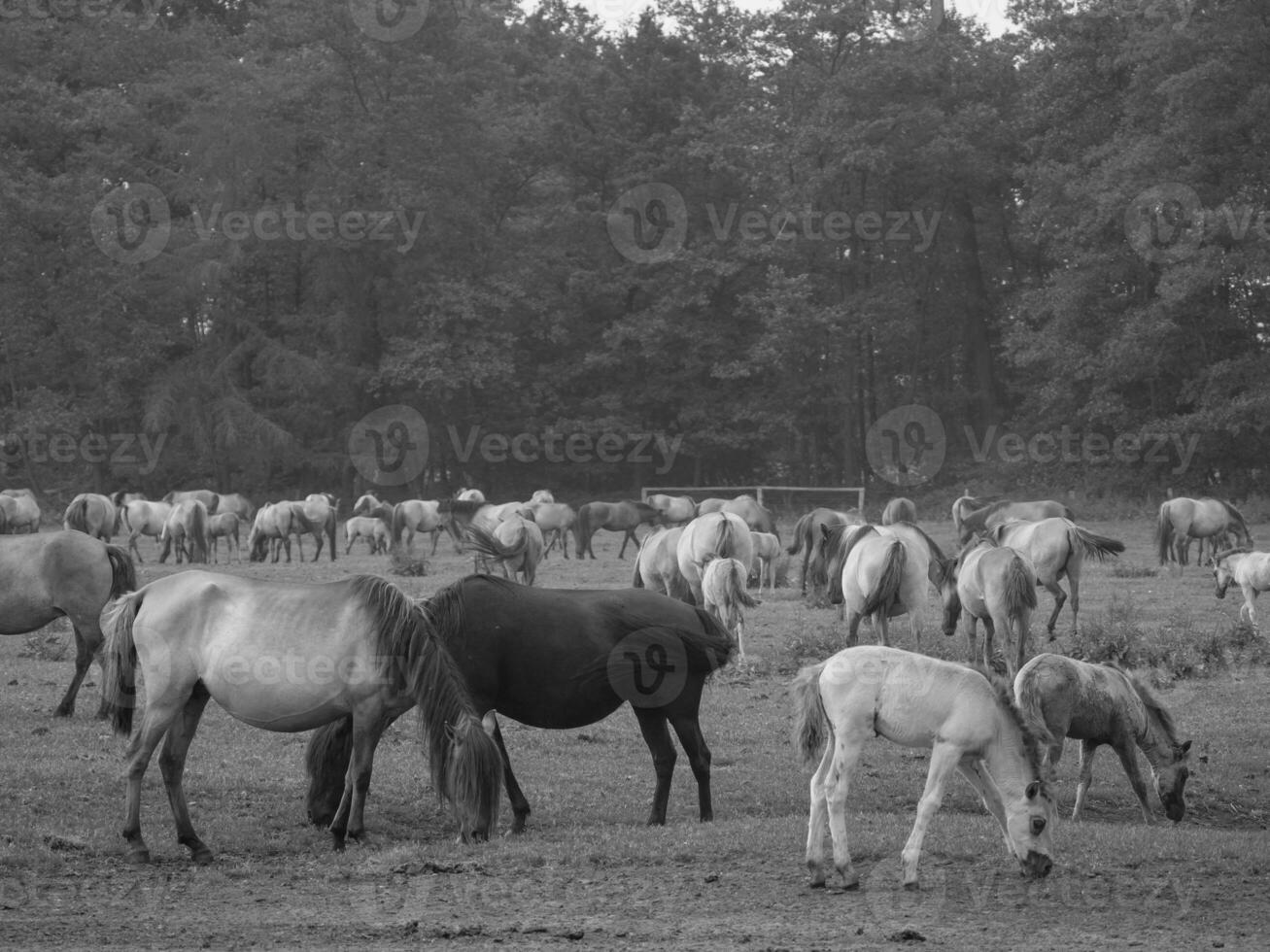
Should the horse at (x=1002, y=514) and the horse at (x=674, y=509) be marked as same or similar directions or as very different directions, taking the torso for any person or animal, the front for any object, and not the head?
same or similar directions

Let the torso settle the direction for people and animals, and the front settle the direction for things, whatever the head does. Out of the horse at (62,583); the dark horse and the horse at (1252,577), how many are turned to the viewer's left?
3

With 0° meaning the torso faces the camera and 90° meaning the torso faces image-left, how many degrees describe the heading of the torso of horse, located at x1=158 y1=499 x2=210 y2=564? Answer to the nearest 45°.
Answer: approximately 135°

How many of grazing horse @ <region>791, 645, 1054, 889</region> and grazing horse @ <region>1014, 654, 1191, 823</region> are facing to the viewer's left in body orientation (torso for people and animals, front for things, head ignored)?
0

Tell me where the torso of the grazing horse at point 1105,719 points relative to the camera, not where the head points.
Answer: to the viewer's right

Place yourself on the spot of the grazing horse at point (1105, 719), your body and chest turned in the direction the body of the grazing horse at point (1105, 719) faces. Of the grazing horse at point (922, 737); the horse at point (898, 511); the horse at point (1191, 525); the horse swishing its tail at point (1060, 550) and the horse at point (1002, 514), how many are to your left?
4

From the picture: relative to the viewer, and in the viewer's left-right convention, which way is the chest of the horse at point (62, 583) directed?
facing to the left of the viewer

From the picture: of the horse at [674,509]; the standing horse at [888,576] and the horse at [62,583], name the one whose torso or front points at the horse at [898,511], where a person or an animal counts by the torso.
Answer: the standing horse

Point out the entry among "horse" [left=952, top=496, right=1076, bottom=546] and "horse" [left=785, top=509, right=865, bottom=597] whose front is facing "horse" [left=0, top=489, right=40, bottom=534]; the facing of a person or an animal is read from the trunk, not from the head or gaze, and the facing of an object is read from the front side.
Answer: "horse" [left=952, top=496, right=1076, bottom=546]

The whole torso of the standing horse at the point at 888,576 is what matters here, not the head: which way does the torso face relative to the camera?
away from the camera

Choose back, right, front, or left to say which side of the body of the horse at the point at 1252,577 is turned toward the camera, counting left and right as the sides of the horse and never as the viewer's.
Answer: left

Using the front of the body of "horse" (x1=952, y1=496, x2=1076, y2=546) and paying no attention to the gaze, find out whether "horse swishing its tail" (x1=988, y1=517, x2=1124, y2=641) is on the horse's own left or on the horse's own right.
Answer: on the horse's own left

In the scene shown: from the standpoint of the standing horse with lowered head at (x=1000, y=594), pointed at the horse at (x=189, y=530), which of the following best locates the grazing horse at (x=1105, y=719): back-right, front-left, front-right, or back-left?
back-left

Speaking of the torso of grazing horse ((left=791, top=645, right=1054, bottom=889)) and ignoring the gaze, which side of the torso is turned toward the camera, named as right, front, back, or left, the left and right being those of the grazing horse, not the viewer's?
right

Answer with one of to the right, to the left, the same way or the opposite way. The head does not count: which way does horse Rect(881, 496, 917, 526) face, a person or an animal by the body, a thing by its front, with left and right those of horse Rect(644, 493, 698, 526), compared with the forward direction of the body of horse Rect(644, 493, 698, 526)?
to the right

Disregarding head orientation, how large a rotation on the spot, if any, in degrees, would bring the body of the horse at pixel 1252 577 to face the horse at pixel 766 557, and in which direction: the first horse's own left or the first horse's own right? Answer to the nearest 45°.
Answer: approximately 45° to the first horse's own right

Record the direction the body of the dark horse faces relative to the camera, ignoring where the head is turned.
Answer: to the viewer's left
